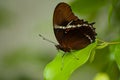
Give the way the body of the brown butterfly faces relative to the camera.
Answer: to the viewer's left
